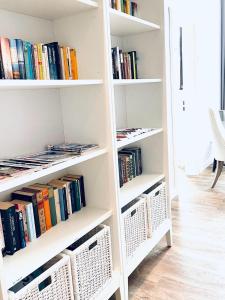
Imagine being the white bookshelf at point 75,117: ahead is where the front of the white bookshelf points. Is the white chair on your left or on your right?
on your left

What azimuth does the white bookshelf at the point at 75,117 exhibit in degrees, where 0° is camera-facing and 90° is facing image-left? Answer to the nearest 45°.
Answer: approximately 315°

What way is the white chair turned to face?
to the viewer's right

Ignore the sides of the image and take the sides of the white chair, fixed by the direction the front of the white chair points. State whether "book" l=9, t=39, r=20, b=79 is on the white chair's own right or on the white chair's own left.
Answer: on the white chair's own right
